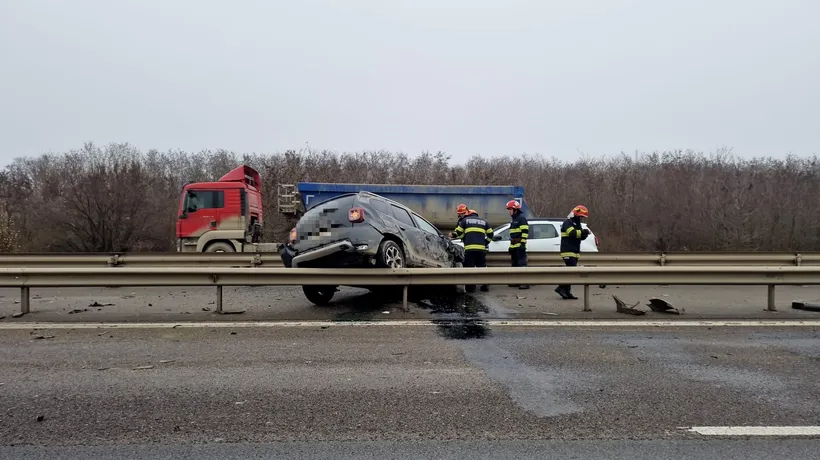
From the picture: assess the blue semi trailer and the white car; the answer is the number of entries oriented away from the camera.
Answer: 0

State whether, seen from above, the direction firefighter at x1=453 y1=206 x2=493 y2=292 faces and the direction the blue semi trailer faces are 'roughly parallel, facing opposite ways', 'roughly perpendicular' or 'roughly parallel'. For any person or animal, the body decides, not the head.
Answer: roughly perpendicular

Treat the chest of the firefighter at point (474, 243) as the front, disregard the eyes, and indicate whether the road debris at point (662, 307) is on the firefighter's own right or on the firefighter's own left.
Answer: on the firefighter's own right

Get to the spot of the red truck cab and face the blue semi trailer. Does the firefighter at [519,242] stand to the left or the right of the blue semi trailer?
right

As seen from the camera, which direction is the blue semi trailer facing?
to the viewer's left

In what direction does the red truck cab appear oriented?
to the viewer's left

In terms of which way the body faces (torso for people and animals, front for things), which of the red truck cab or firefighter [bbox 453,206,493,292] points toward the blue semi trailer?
the firefighter

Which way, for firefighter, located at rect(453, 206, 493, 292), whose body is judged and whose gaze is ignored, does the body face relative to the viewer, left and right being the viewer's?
facing away from the viewer

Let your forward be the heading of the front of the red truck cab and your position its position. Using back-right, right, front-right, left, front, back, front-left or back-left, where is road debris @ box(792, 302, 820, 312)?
back-left

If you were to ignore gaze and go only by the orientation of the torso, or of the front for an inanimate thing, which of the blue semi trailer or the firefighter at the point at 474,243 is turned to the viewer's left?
the blue semi trailer
